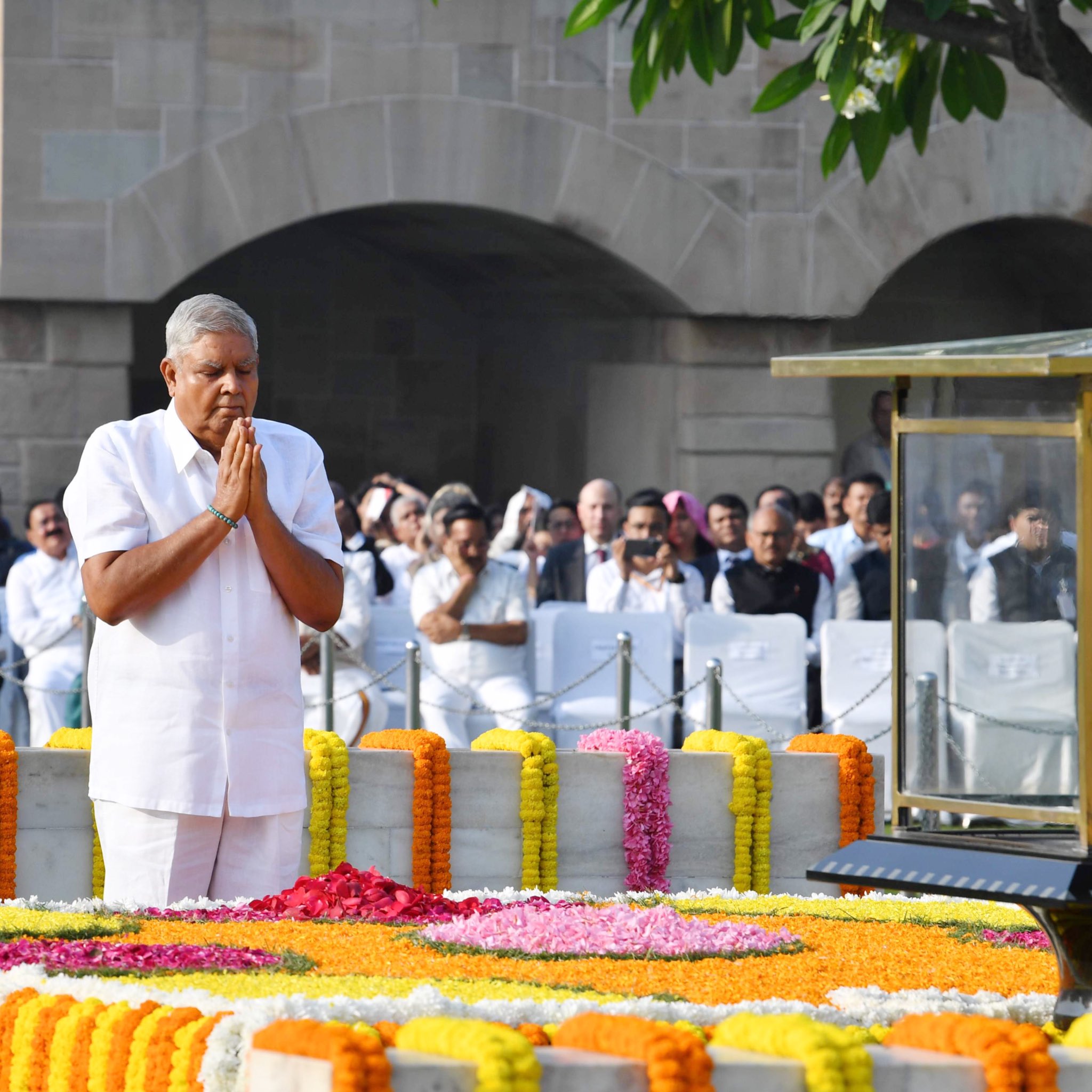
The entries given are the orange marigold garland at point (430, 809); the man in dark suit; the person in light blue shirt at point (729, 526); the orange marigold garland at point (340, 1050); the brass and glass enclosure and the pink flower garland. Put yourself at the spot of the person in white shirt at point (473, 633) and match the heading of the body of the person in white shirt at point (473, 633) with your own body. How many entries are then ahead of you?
4

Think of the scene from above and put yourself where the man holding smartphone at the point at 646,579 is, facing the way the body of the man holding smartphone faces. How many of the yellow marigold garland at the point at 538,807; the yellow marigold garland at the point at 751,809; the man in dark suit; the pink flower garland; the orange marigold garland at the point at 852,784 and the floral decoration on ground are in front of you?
5

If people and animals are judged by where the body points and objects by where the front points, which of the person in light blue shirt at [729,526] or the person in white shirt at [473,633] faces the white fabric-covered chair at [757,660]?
the person in light blue shirt at [729,526]

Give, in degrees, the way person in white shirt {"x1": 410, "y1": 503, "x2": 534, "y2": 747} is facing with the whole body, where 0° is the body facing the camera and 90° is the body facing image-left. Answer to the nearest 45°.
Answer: approximately 0°

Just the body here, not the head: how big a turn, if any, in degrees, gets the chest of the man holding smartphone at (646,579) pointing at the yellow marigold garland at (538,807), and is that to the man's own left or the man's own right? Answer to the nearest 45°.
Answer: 0° — they already face it

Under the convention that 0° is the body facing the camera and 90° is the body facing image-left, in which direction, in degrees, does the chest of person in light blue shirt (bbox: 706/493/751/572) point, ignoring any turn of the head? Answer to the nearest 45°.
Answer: approximately 0°
